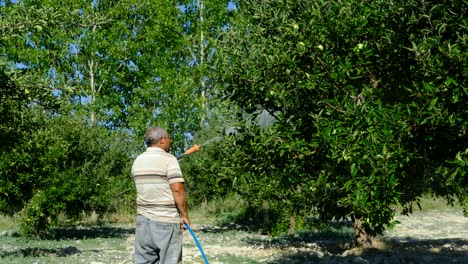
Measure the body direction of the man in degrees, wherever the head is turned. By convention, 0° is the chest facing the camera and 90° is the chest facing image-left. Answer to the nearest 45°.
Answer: approximately 225°

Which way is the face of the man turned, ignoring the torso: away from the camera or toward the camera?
away from the camera
